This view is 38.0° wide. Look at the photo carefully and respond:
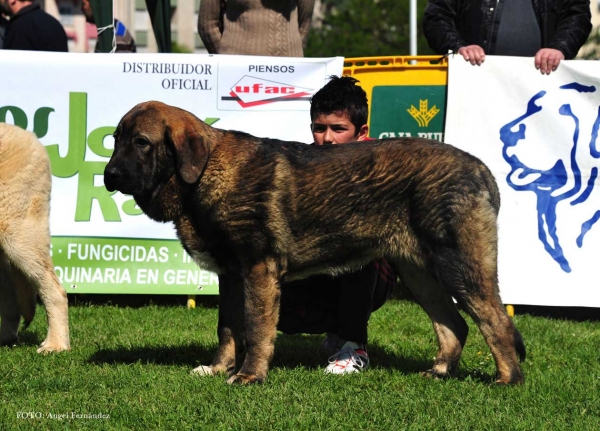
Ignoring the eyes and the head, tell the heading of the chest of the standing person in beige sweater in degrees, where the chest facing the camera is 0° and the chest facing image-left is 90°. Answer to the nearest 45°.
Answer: approximately 0°

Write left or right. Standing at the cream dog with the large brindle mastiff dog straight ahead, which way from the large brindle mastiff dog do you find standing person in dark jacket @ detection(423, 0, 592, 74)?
left

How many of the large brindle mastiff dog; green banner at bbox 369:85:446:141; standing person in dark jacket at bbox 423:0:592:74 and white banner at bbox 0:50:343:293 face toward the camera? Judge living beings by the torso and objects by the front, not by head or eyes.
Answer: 3

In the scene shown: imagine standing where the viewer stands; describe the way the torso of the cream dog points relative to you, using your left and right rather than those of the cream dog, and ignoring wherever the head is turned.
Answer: facing to the left of the viewer

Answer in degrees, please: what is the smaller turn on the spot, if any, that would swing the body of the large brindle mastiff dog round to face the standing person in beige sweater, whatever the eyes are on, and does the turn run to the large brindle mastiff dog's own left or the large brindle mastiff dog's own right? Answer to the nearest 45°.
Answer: approximately 90° to the large brindle mastiff dog's own right

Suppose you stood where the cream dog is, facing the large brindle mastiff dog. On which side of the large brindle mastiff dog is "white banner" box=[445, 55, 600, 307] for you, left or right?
left

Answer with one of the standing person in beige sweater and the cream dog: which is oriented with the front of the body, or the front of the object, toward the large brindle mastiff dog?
the standing person in beige sweater

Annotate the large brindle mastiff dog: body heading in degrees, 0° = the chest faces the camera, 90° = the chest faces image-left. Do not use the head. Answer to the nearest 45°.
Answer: approximately 90°

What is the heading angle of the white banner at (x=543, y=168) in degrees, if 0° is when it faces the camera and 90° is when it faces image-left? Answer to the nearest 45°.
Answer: approximately 0°
